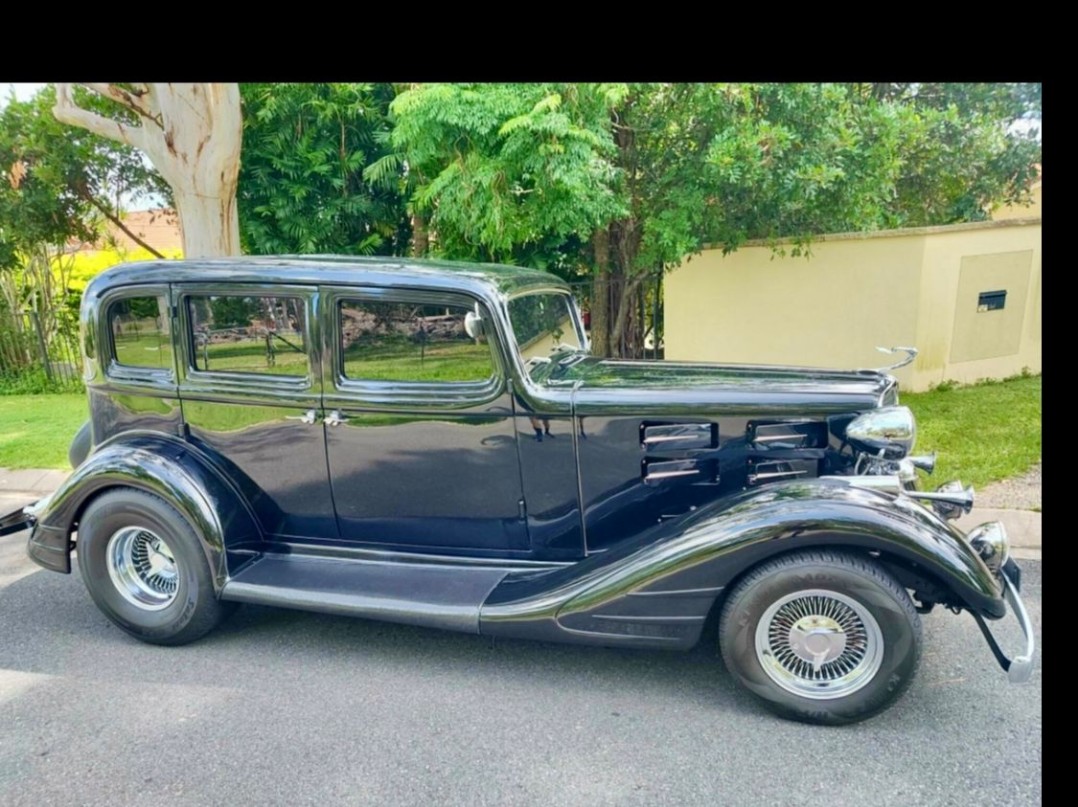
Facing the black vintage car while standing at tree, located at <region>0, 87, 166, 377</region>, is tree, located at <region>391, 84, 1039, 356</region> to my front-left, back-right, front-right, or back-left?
front-left

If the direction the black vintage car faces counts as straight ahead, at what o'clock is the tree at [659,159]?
The tree is roughly at 10 o'clock from the black vintage car.

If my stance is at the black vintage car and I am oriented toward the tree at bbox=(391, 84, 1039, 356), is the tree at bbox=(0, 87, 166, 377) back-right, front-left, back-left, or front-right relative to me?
front-left

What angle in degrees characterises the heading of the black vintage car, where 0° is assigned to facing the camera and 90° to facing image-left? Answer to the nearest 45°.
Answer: approximately 270°

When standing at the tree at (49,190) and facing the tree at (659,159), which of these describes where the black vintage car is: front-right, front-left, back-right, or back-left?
front-right

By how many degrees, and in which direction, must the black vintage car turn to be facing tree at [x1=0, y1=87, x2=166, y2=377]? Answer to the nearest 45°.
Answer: approximately 135° to its left
